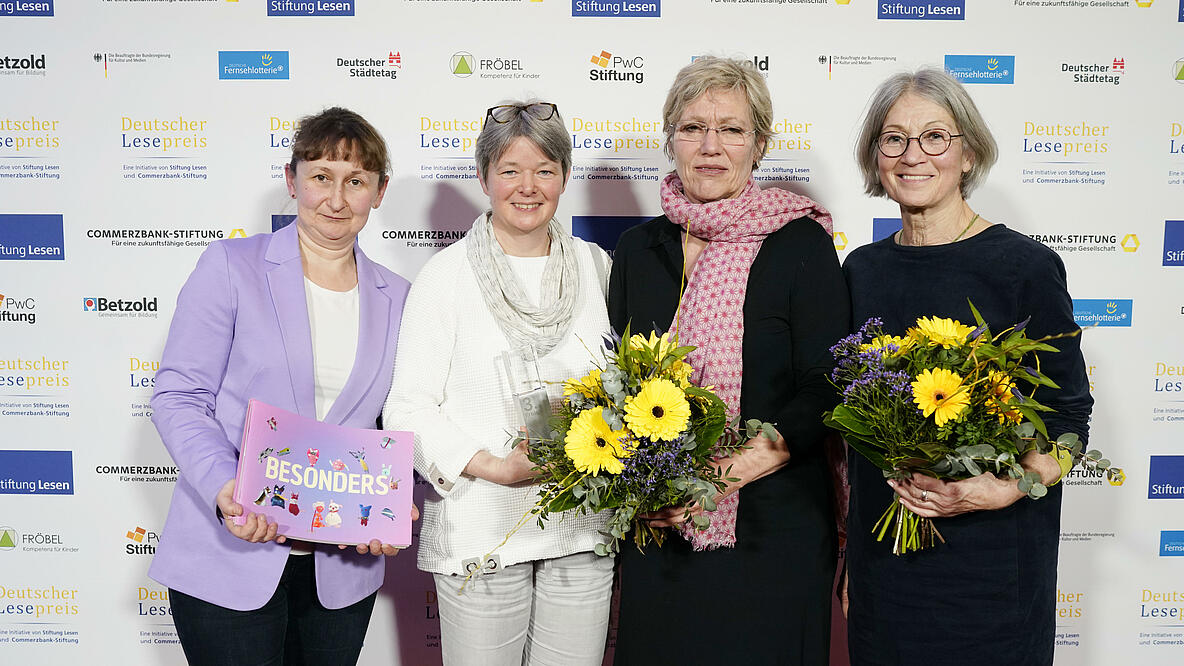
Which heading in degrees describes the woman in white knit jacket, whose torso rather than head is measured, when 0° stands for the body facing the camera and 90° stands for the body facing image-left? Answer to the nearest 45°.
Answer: approximately 0°

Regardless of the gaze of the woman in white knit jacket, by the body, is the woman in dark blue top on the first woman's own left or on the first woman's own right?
on the first woman's own left

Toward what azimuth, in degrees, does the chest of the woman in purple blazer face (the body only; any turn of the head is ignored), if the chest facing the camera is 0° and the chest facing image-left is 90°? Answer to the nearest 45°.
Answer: approximately 315°
